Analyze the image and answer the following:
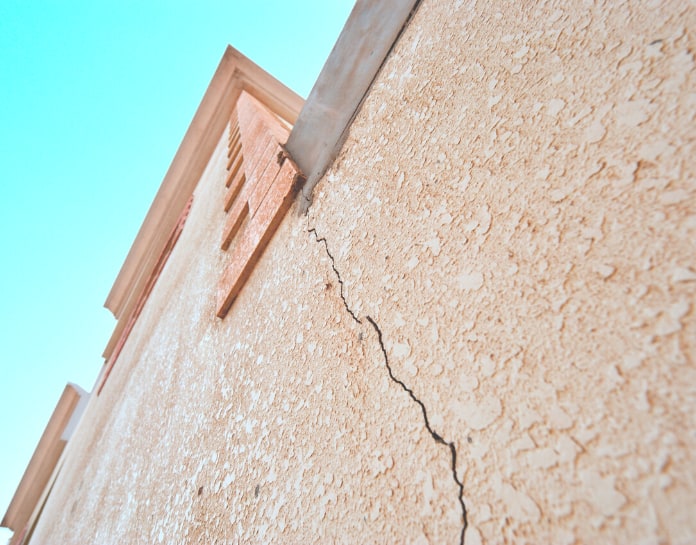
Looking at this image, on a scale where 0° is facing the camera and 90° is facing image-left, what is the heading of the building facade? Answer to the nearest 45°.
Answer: approximately 45°
